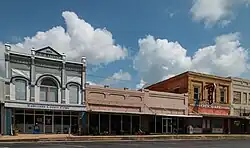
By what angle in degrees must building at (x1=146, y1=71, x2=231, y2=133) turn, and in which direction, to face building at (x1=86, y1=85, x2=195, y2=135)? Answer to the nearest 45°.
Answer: approximately 90° to its right

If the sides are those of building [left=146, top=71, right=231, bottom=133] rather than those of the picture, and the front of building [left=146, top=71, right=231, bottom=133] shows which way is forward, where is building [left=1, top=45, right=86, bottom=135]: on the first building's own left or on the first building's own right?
on the first building's own right

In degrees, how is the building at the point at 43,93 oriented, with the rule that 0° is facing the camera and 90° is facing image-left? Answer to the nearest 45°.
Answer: approximately 0°

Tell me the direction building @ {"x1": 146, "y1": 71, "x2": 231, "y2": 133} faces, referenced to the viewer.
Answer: facing the viewer and to the right of the viewer

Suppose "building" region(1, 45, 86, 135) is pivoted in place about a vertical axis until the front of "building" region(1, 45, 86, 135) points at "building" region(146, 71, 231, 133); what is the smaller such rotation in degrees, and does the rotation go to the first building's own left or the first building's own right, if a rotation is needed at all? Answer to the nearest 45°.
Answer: approximately 135° to the first building's own left

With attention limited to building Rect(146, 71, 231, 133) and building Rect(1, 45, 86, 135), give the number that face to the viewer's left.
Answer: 0
